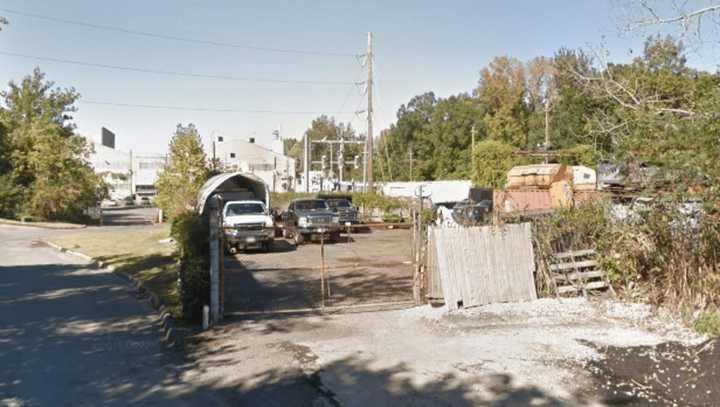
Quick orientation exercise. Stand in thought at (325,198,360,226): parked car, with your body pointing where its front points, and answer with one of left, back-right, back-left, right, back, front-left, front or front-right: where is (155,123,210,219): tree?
back-right

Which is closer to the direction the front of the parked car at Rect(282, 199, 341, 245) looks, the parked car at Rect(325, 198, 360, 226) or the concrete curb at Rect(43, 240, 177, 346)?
the concrete curb

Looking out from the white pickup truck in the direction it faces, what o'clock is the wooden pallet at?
The wooden pallet is roughly at 11 o'clock from the white pickup truck.

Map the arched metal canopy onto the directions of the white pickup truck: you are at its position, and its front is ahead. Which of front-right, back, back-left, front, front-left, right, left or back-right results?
back

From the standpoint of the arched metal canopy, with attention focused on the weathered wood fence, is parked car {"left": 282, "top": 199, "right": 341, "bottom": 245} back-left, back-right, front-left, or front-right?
front-left

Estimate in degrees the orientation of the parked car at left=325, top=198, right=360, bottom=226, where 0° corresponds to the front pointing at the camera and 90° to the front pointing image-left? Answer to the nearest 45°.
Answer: approximately 315°

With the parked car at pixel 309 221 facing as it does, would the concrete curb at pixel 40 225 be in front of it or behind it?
behind

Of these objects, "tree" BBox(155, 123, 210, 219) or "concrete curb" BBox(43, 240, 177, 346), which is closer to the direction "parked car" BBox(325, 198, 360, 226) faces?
the concrete curb

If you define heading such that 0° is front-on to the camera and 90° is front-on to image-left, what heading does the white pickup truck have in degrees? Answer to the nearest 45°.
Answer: approximately 0°

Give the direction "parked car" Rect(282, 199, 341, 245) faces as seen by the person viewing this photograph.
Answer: facing the viewer and to the right of the viewer

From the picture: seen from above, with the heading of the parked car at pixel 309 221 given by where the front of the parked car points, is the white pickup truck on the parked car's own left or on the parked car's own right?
on the parked car's own right

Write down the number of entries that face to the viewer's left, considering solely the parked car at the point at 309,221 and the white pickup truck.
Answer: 0
